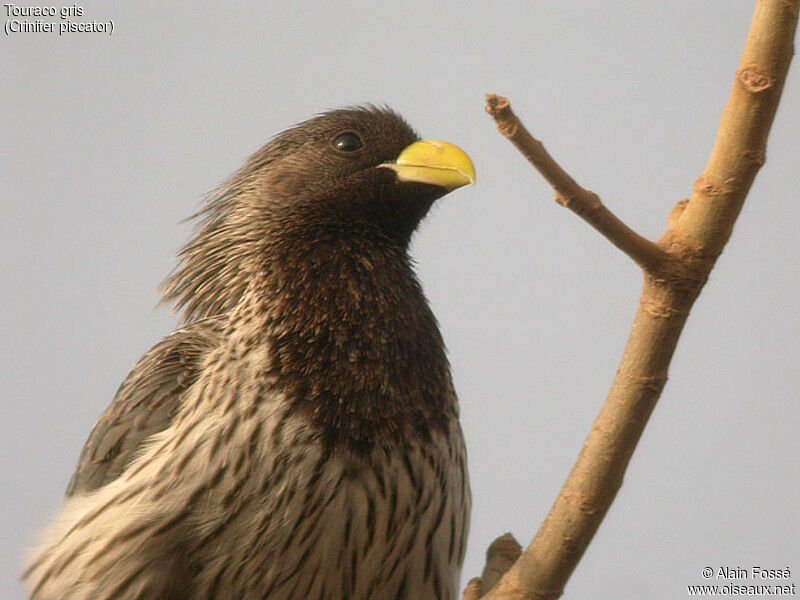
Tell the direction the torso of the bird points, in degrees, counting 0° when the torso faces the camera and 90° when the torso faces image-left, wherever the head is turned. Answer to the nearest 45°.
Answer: approximately 315°

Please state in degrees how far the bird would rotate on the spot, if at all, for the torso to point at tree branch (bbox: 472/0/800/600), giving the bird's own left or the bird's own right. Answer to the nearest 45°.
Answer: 0° — it already faces it
